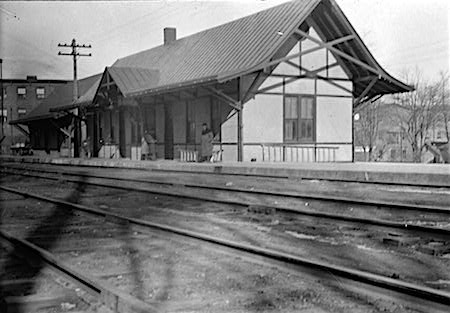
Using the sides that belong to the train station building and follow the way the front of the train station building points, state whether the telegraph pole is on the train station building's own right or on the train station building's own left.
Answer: on the train station building's own right

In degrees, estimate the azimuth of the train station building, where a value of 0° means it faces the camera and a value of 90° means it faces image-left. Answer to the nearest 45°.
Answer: approximately 45°

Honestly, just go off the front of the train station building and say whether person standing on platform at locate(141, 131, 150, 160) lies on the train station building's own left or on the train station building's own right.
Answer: on the train station building's own right
